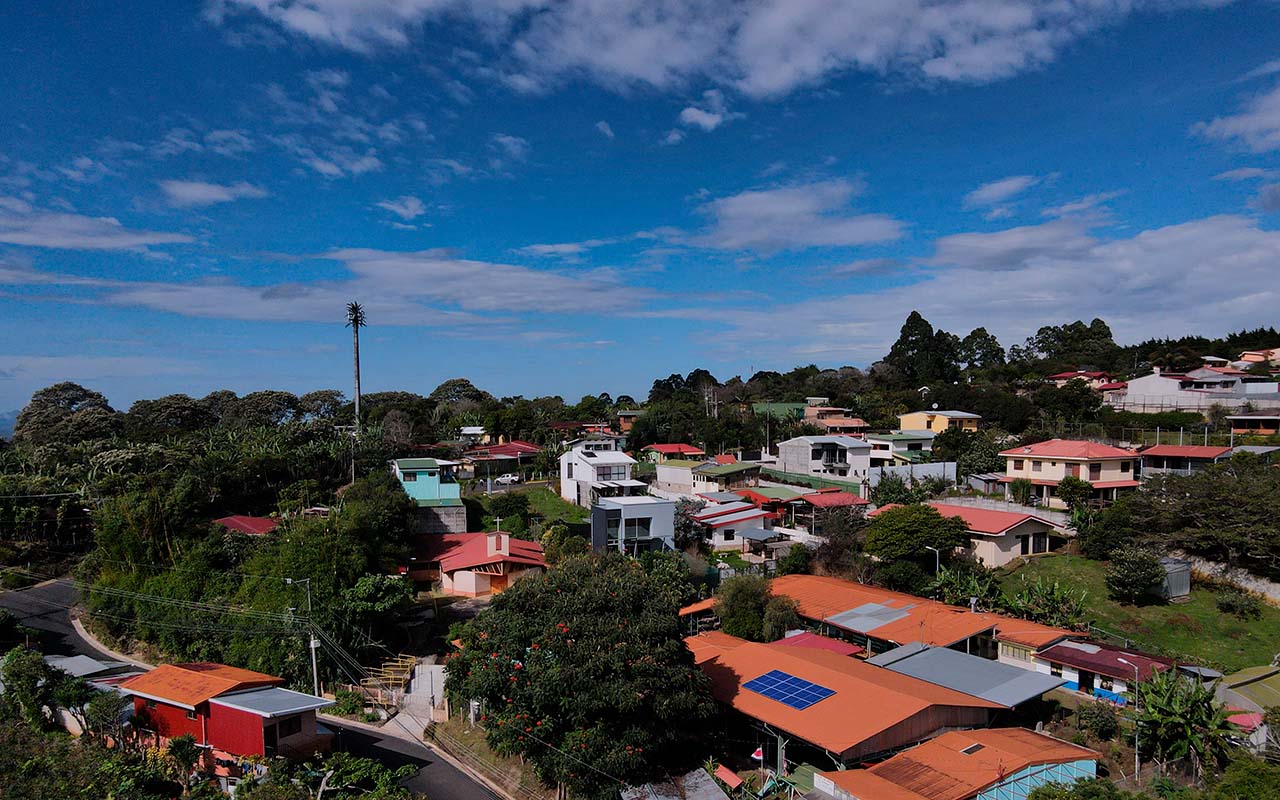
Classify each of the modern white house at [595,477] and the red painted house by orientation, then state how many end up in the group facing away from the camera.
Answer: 0

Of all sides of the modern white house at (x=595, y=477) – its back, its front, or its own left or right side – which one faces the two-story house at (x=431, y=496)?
right

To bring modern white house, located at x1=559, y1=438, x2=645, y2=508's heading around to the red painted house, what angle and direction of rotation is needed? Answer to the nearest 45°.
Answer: approximately 45° to its right

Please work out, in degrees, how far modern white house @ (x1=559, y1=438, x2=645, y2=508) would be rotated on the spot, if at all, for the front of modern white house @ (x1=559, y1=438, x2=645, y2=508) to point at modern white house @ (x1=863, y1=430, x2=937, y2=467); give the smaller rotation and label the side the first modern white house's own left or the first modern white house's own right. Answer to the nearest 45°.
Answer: approximately 45° to the first modern white house's own left

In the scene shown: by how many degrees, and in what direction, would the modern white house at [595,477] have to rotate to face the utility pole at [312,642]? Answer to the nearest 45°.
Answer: approximately 45° to its right

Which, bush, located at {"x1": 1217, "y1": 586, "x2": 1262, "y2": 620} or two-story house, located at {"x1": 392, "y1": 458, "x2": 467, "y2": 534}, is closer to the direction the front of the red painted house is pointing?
the bush

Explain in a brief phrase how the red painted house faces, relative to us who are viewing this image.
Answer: facing the viewer and to the right of the viewer

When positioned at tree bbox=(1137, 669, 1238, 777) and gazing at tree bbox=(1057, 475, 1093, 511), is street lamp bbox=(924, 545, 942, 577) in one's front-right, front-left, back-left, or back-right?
front-left

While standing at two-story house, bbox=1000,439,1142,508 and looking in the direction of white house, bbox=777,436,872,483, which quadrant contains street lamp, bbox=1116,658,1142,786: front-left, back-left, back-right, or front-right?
back-left

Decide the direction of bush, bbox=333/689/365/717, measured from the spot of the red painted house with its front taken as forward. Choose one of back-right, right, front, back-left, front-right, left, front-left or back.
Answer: left
